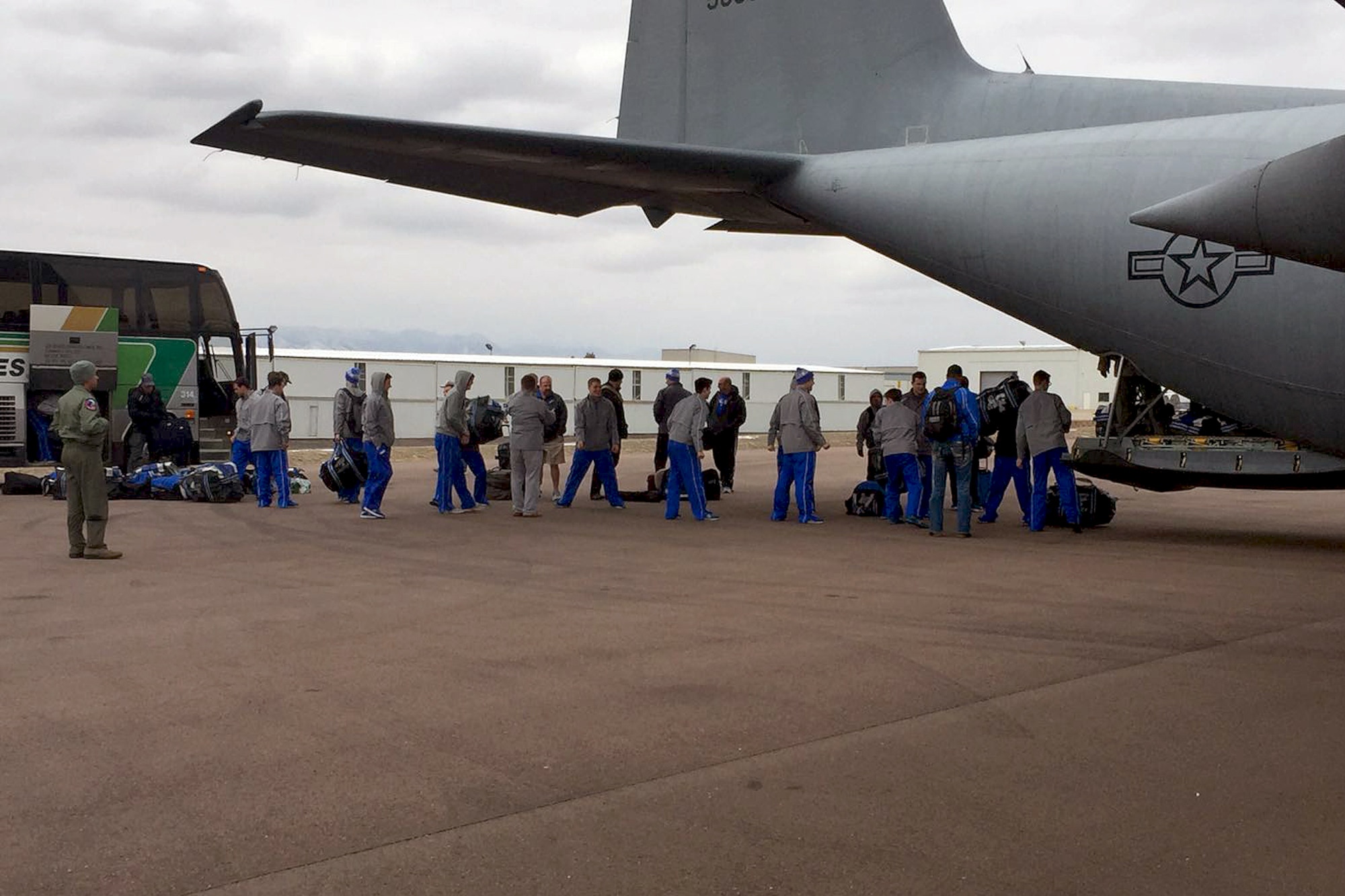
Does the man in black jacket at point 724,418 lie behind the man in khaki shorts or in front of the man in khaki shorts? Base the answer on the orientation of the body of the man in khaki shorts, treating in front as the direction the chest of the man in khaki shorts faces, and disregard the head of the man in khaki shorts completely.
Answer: behind

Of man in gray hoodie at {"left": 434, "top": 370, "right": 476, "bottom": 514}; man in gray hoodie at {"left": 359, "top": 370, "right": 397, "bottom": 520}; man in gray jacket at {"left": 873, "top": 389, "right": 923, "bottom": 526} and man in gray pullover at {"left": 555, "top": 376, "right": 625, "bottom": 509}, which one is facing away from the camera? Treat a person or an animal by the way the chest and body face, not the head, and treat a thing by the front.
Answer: man in gray jacket at {"left": 873, "top": 389, "right": 923, "bottom": 526}

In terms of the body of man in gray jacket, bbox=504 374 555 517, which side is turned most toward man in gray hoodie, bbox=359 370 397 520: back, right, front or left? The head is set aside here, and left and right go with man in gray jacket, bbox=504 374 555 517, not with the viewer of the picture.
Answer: left

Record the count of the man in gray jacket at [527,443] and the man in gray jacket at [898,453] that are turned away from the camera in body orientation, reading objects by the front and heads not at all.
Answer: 2

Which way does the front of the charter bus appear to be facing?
to the viewer's right

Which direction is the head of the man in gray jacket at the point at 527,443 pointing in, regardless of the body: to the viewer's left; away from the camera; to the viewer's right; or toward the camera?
away from the camera

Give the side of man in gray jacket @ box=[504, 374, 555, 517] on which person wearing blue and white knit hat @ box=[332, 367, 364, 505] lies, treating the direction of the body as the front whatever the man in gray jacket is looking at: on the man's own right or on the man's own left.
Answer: on the man's own left

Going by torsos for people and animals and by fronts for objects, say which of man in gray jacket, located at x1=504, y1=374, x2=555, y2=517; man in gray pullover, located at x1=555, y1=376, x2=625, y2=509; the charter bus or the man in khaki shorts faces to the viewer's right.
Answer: the charter bus

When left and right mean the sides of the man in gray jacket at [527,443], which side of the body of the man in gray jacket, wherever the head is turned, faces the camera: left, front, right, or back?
back

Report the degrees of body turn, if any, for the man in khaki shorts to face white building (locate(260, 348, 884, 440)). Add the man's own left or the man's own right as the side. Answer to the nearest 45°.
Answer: approximately 135° to the man's own right

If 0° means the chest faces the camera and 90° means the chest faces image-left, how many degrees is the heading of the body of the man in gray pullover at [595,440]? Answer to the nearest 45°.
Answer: approximately 0°

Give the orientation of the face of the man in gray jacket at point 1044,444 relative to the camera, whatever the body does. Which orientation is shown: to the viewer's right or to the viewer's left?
to the viewer's right

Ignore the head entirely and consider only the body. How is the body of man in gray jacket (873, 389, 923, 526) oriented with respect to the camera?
away from the camera

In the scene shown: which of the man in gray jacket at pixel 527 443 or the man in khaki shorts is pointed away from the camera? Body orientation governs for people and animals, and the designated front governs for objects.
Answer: the man in gray jacket

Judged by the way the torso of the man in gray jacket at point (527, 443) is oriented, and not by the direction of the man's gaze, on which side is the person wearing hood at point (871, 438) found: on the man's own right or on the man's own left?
on the man's own right
